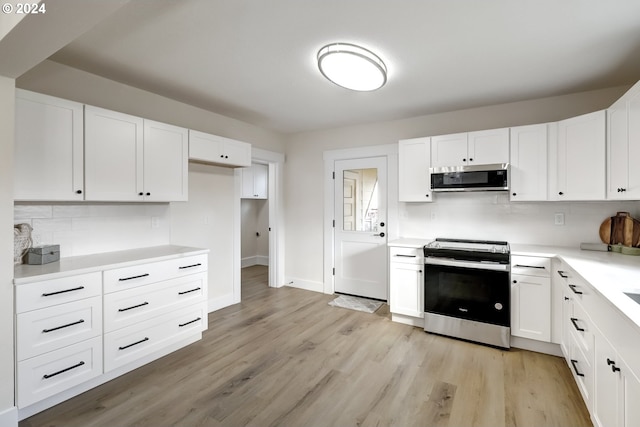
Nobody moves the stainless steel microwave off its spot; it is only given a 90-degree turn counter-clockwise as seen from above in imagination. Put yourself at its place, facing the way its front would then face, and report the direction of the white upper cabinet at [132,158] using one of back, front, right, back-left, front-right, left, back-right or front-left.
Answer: back-right

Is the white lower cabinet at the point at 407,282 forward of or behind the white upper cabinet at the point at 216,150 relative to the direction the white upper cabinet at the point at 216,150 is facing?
forward

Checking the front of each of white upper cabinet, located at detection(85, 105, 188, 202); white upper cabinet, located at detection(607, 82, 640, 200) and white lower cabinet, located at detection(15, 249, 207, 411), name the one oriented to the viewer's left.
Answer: white upper cabinet, located at detection(607, 82, 640, 200)

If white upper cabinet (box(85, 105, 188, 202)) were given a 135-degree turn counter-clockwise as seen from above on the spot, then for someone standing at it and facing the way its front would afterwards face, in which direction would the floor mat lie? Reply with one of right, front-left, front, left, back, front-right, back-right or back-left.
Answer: right

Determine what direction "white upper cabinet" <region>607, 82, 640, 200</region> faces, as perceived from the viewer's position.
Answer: facing to the left of the viewer

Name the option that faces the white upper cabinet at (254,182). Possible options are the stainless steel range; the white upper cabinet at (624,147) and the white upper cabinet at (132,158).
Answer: the white upper cabinet at (624,147)

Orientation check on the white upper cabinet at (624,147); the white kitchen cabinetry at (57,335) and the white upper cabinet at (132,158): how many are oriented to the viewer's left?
1

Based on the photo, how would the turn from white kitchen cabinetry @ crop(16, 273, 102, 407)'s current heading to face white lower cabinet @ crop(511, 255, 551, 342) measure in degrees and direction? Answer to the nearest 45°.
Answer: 0° — it already faces it

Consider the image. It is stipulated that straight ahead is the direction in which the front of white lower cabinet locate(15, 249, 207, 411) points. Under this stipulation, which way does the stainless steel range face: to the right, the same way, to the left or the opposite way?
to the right
